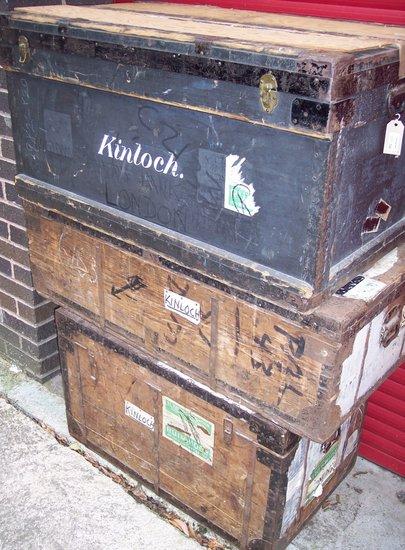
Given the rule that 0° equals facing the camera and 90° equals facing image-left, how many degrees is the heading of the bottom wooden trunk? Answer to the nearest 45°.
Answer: approximately 45°

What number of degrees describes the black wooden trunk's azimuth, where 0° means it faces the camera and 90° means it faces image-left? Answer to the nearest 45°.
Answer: approximately 45°
